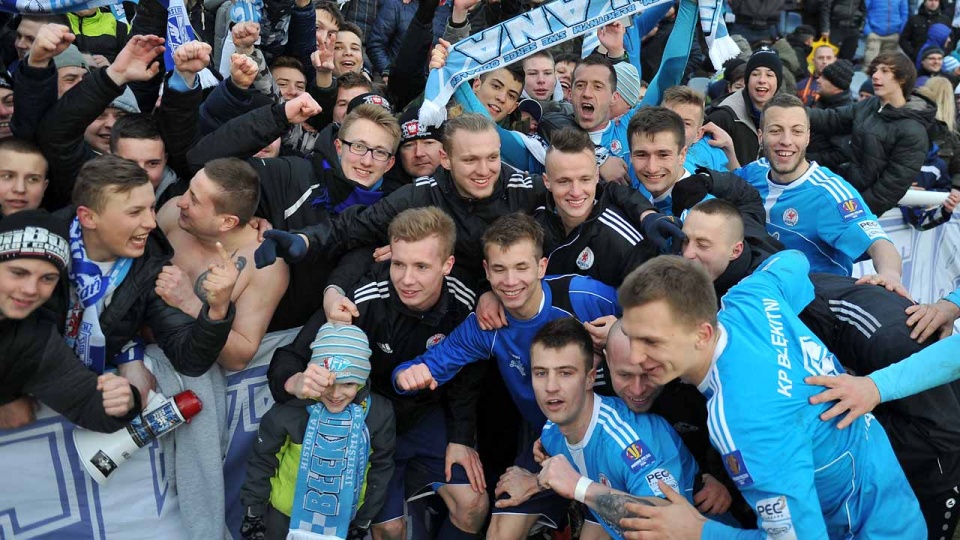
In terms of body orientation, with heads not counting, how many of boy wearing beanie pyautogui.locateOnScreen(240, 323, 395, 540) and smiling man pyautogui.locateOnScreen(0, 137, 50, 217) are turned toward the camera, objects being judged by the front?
2

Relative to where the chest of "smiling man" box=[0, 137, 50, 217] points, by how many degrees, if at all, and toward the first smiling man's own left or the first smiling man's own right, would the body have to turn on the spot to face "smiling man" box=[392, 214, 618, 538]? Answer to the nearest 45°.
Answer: approximately 45° to the first smiling man's own left

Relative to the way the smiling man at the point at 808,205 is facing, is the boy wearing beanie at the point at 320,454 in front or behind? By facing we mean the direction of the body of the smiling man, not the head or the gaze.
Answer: in front

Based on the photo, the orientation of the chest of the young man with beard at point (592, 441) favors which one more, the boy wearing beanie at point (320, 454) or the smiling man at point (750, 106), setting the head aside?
the boy wearing beanie

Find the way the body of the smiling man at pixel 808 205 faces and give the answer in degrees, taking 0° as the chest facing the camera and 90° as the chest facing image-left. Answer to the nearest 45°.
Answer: approximately 45°

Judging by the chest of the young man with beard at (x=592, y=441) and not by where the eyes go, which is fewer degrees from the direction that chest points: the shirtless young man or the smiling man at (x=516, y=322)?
the shirtless young man
